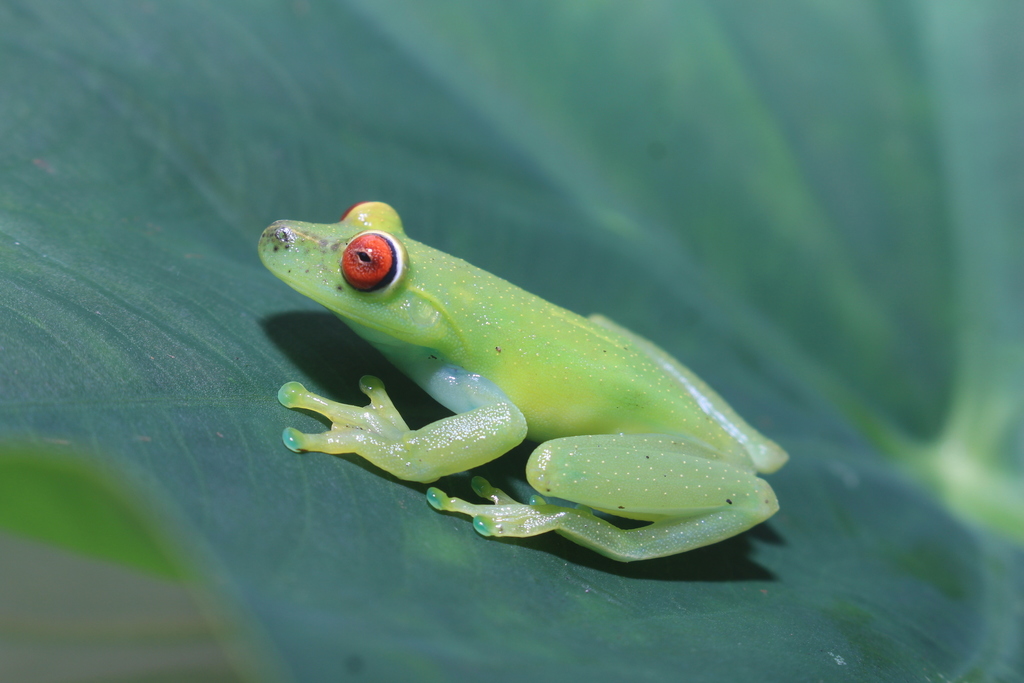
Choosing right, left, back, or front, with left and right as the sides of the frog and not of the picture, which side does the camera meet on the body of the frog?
left
